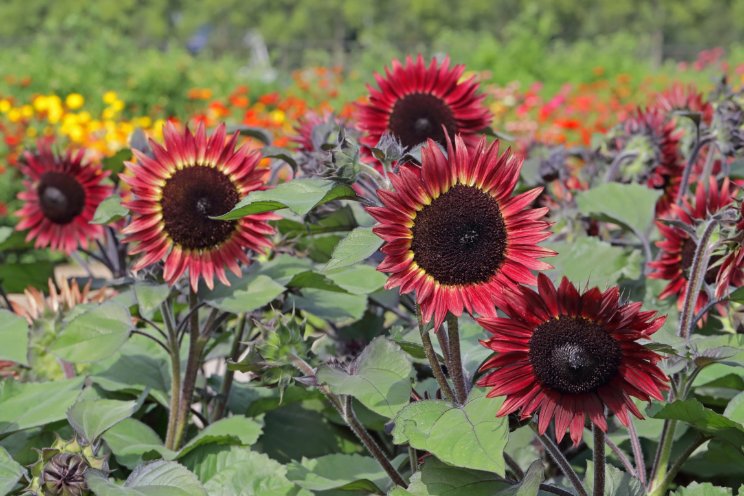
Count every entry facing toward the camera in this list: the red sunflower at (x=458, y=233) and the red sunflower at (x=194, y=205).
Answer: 2

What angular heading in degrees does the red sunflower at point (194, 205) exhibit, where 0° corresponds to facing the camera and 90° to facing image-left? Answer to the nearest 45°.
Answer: approximately 0°

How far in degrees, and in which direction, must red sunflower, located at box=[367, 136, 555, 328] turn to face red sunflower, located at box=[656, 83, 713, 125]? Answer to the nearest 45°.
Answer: approximately 135° to its left

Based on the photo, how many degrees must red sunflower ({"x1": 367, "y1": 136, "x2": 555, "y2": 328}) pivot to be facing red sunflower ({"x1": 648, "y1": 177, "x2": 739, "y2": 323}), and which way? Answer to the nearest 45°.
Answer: approximately 135° to its left

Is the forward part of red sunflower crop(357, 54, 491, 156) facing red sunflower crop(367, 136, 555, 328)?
yes

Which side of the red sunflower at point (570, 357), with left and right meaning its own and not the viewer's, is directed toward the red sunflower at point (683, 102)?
back
